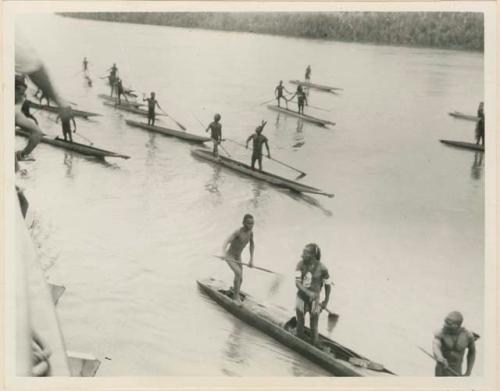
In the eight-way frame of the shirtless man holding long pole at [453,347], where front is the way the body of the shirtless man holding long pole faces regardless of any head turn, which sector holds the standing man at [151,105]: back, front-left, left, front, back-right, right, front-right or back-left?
right
